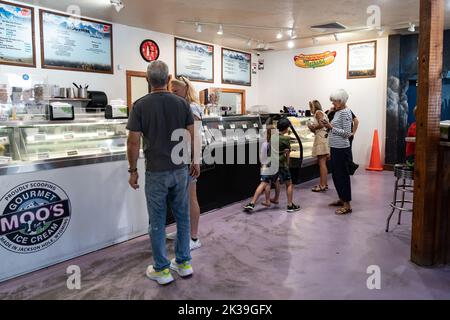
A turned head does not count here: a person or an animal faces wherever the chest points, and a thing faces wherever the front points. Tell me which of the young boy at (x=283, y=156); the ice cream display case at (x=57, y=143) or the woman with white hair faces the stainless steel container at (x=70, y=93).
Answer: the woman with white hair

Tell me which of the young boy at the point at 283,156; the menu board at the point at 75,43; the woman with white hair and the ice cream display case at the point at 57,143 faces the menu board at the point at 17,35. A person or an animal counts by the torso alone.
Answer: the woman with white hair

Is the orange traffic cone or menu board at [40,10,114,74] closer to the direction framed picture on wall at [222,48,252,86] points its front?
the orange traffic cone

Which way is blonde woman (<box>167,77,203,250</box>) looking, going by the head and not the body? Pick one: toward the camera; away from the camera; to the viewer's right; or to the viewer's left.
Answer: to the viewer's left

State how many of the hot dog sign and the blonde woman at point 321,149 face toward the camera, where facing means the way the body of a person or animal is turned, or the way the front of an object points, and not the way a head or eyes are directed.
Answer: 1

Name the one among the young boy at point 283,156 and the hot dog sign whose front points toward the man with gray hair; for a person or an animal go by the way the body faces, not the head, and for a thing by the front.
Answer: the hot dog sign

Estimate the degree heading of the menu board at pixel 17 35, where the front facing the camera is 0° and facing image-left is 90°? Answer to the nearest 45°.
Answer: approximately 315°

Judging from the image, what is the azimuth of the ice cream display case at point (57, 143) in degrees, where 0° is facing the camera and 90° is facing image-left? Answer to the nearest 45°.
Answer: approximately 315°

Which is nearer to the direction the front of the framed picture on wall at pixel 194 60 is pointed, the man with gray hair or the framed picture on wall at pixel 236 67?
the man with gray hair
